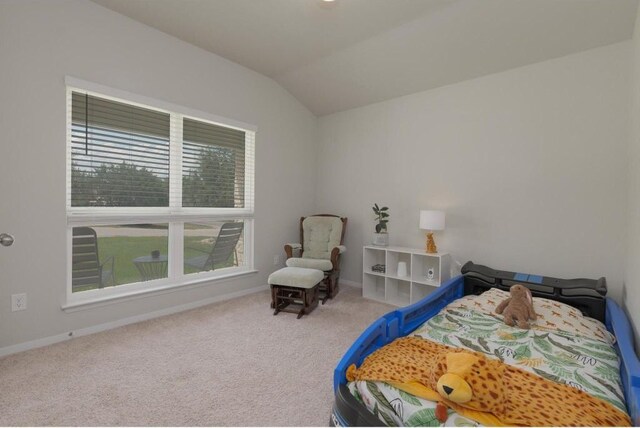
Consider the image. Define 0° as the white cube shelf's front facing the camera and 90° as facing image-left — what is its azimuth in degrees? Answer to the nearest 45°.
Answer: approximately 45°

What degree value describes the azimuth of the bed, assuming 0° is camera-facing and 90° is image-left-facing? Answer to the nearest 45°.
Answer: approximately 0°

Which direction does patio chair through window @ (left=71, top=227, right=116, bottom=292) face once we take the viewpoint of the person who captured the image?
facing away from the viewer and to the right of the viewer

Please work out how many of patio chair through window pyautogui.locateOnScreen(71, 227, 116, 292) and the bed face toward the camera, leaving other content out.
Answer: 1

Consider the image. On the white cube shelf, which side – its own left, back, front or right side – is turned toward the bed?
left

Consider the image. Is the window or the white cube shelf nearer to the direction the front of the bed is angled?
the window

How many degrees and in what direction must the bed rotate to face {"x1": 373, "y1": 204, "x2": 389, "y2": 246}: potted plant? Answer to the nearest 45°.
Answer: approximately 135° to its right
